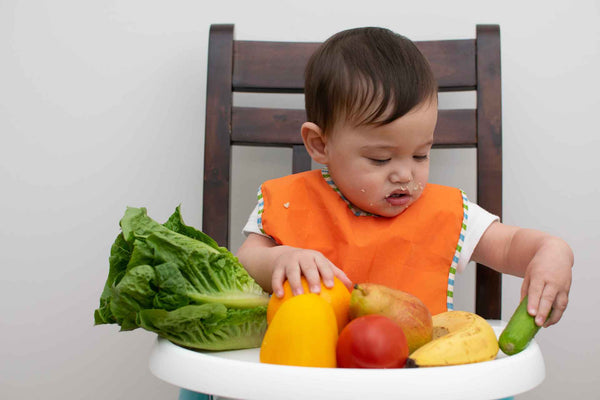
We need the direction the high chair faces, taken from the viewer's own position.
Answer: facing the viewer
